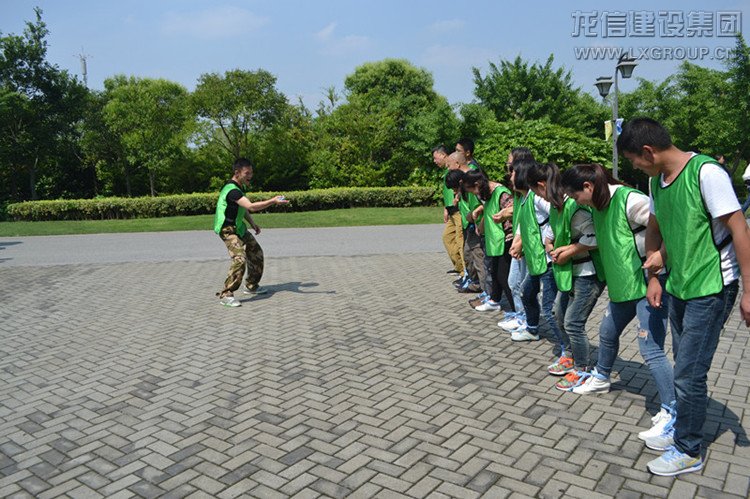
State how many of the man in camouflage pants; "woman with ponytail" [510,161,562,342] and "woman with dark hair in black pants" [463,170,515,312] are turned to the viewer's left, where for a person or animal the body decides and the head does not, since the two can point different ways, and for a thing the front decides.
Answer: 2

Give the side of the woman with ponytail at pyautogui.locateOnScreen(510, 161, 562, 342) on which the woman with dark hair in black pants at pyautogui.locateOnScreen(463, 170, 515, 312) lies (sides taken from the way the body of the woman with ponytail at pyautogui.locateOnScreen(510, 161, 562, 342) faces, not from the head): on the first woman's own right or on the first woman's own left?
on the first woman's own right

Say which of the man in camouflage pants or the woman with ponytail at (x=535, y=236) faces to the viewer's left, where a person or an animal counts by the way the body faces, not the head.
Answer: the woman with ponytail

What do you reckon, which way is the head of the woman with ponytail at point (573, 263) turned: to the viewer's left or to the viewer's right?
to the viewer's left

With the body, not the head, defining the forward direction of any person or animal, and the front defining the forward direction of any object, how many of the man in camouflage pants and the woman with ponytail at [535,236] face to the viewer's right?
1

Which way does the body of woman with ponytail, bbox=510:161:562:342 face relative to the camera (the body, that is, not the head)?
to the viewer's left

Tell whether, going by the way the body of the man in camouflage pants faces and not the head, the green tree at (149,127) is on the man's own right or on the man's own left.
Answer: on the man's own left

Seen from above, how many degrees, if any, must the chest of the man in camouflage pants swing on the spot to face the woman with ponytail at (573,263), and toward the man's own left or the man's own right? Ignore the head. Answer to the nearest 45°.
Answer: approximately 45° to the man's own right

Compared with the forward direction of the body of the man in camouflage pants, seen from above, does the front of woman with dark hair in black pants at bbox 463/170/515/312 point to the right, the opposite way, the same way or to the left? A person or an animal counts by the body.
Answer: the opposite way

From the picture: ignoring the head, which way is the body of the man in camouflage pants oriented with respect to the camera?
to the viewer's right

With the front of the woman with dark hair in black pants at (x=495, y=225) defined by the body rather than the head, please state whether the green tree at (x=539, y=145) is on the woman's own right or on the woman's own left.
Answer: on the woman's own right

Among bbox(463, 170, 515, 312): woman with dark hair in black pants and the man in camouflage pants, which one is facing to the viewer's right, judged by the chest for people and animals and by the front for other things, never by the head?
the man in camouflage pants

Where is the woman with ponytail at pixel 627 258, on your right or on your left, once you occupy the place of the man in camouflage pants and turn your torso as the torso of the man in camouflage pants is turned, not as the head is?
on your right

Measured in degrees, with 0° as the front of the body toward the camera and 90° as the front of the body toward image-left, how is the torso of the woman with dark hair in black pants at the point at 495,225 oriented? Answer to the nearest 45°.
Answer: approximately 90°

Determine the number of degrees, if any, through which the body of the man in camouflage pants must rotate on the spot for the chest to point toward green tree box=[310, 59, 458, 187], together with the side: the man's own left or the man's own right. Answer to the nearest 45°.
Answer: approximately 90° to the man's own left
